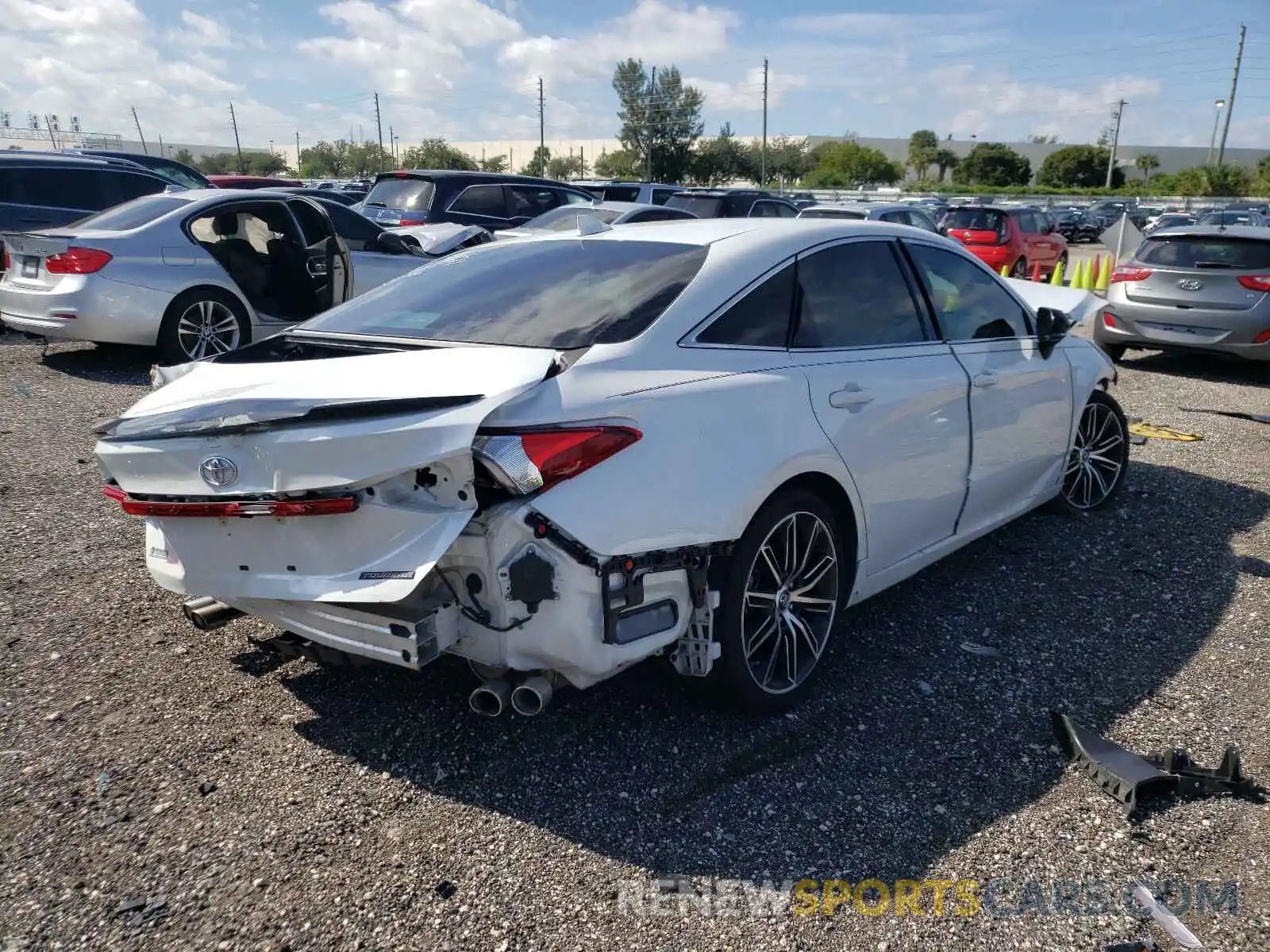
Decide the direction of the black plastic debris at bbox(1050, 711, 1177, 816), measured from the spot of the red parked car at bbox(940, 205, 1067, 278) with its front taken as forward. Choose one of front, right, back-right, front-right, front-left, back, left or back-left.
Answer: back-right

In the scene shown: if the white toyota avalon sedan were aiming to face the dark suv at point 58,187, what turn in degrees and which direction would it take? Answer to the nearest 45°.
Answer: approximately 90° to its left

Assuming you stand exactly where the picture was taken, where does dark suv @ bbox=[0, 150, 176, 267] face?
facing to the right of the viewer

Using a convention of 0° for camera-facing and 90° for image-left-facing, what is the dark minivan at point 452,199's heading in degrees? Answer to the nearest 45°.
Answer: approximately 225°

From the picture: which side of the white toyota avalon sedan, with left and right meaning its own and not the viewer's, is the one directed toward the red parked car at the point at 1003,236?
front

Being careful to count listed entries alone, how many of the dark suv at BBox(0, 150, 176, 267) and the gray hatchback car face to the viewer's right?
1

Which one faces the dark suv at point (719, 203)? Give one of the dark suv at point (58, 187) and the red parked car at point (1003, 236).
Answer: the dark suv at point (58, 187)

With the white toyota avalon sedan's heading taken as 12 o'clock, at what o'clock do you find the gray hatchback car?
The gray hatchback car is roughly at 12 o'clock from the white toyota avalon sedan.

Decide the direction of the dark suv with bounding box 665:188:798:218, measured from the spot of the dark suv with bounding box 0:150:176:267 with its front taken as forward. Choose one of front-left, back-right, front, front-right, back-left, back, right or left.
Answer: front

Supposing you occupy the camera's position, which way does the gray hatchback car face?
facing away from the viewer

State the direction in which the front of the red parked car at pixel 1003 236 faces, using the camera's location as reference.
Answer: facing away from the viewer and to the right of the viewer
